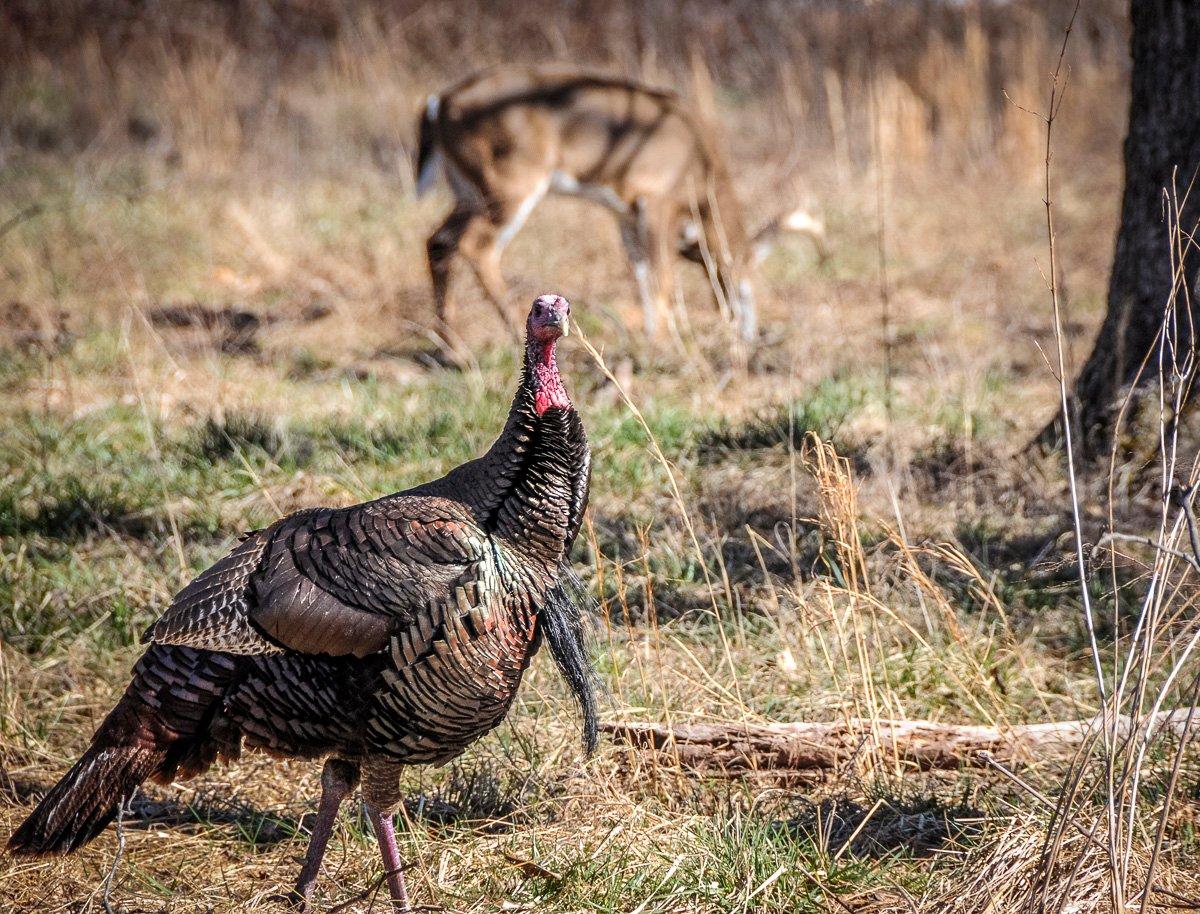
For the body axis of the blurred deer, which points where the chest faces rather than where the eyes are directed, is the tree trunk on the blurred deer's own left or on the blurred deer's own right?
on the blurred deer's own right

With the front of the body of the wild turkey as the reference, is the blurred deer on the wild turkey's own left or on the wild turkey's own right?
on the wild turkey's own left

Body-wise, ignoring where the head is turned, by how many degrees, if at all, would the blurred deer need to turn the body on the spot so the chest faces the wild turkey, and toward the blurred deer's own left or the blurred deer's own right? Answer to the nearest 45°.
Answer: approximately 90° to the blurred deer's own right

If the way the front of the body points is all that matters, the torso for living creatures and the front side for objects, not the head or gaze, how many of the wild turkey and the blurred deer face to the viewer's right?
2

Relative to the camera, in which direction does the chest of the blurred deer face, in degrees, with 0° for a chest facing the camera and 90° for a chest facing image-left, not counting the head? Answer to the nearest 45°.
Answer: approximately 270°

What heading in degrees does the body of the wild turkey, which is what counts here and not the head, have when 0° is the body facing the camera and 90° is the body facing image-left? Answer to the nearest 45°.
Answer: approximately 270°

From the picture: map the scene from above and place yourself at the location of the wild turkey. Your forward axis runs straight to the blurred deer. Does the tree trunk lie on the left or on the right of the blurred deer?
right

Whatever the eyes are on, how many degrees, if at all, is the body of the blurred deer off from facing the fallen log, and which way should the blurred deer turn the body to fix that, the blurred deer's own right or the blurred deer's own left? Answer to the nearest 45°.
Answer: approximately 90° to the blurred deer's own right

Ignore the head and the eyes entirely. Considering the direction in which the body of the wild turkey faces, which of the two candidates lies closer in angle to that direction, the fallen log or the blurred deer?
the fallen log

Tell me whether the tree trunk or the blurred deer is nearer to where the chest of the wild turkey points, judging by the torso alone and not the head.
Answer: the tree trunk
